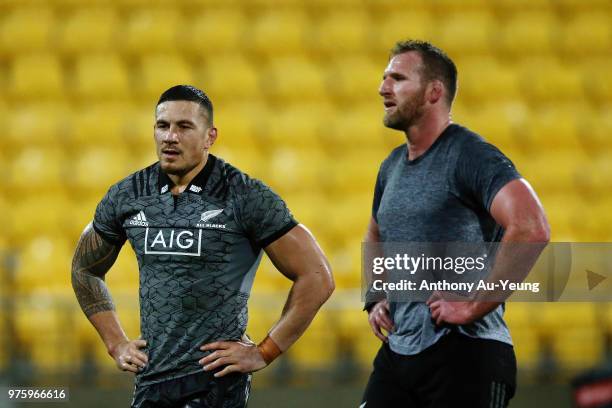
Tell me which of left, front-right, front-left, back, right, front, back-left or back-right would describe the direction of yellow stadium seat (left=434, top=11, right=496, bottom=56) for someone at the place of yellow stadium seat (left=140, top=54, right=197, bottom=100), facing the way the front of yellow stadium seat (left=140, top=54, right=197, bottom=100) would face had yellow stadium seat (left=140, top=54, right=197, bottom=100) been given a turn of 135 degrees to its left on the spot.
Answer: front-right

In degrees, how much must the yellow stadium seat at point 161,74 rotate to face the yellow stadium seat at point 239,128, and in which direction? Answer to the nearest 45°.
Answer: approximately 45° to its left

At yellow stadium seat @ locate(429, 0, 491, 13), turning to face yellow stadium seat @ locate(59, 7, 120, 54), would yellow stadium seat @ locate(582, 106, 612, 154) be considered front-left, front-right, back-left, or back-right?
back-left

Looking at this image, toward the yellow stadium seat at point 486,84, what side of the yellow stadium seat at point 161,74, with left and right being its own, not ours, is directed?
left

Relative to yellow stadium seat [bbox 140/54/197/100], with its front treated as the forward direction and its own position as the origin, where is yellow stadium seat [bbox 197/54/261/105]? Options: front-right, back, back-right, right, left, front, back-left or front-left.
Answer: left

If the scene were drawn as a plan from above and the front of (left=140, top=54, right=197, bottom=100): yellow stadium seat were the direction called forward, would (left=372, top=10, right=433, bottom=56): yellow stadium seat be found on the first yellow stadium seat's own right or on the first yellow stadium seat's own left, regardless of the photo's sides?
on the first yellow stadium seat's own left

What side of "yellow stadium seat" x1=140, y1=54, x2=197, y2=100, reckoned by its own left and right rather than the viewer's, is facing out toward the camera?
front

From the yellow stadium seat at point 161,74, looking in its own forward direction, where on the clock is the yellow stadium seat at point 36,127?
the yellow stadium seat at point 36,127 is roughly at 3 o'clock from the yellow stadium seat at point 161,74.

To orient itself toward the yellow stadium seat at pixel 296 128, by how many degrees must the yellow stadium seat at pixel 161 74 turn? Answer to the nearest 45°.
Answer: approximately 90° to its left

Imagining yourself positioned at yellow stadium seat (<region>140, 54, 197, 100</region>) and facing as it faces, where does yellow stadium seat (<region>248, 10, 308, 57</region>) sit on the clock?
yellow stadium seat (<region>248, 10, 308, 57</region>) is roughly at 9 o'clock from yellow stadium seat (<region>140, 54, 197, 100</region>).

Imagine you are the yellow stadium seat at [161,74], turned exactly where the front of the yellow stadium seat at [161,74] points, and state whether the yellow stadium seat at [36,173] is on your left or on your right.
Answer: on your right

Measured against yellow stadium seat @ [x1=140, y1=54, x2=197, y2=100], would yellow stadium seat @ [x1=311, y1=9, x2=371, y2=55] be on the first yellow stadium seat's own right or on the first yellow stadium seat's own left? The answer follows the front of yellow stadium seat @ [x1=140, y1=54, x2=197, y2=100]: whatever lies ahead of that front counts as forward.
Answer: on the first yellow stadium seat's own left

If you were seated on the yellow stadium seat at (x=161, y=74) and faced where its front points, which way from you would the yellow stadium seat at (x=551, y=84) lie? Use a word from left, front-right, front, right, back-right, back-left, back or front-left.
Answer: left
